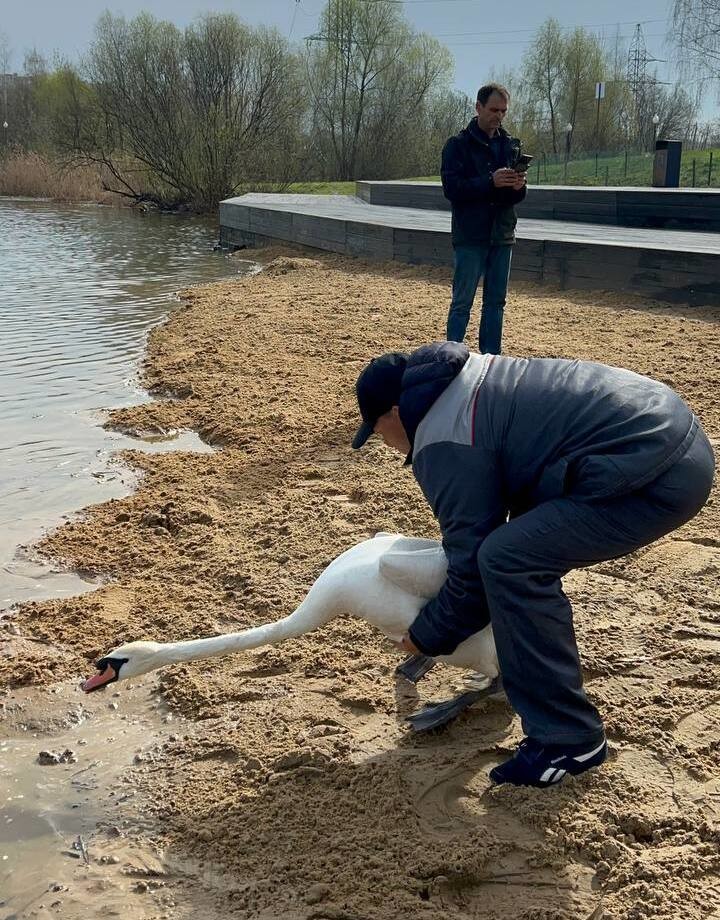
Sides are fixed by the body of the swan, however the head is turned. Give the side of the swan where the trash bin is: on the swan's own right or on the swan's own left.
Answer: on the swan's own right

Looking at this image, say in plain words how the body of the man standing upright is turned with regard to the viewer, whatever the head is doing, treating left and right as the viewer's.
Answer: facing the viewer and to the right of the viewer

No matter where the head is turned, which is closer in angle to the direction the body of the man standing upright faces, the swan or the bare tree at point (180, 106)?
the swan

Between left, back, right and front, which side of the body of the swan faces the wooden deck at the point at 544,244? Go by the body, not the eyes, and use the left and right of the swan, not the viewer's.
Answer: right

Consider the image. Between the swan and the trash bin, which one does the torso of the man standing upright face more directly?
the swan

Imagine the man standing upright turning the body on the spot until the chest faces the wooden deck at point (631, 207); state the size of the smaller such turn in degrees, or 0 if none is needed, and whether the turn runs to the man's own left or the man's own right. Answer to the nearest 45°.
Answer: approximately 135° to the man's own left

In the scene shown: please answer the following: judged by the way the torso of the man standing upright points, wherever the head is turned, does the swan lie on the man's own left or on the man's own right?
on the man's own right

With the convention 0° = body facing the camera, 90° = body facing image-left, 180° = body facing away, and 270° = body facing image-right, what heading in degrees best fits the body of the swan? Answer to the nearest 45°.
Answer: approximately 90°

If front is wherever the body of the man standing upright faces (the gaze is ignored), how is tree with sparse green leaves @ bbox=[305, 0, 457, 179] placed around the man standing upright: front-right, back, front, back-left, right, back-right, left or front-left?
back-left

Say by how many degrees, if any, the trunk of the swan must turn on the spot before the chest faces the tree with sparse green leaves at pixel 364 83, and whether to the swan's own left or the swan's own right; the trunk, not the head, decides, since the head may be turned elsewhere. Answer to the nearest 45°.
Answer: approximately 90° to the swan's own right

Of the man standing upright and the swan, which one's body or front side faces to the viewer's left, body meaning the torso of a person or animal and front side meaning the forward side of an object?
the swan

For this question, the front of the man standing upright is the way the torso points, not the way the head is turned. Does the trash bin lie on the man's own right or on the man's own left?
on the man's own left

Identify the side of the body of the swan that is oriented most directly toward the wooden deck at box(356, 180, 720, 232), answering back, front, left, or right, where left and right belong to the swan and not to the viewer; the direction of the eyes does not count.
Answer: right

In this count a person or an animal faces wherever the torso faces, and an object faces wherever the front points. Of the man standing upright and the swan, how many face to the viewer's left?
1
